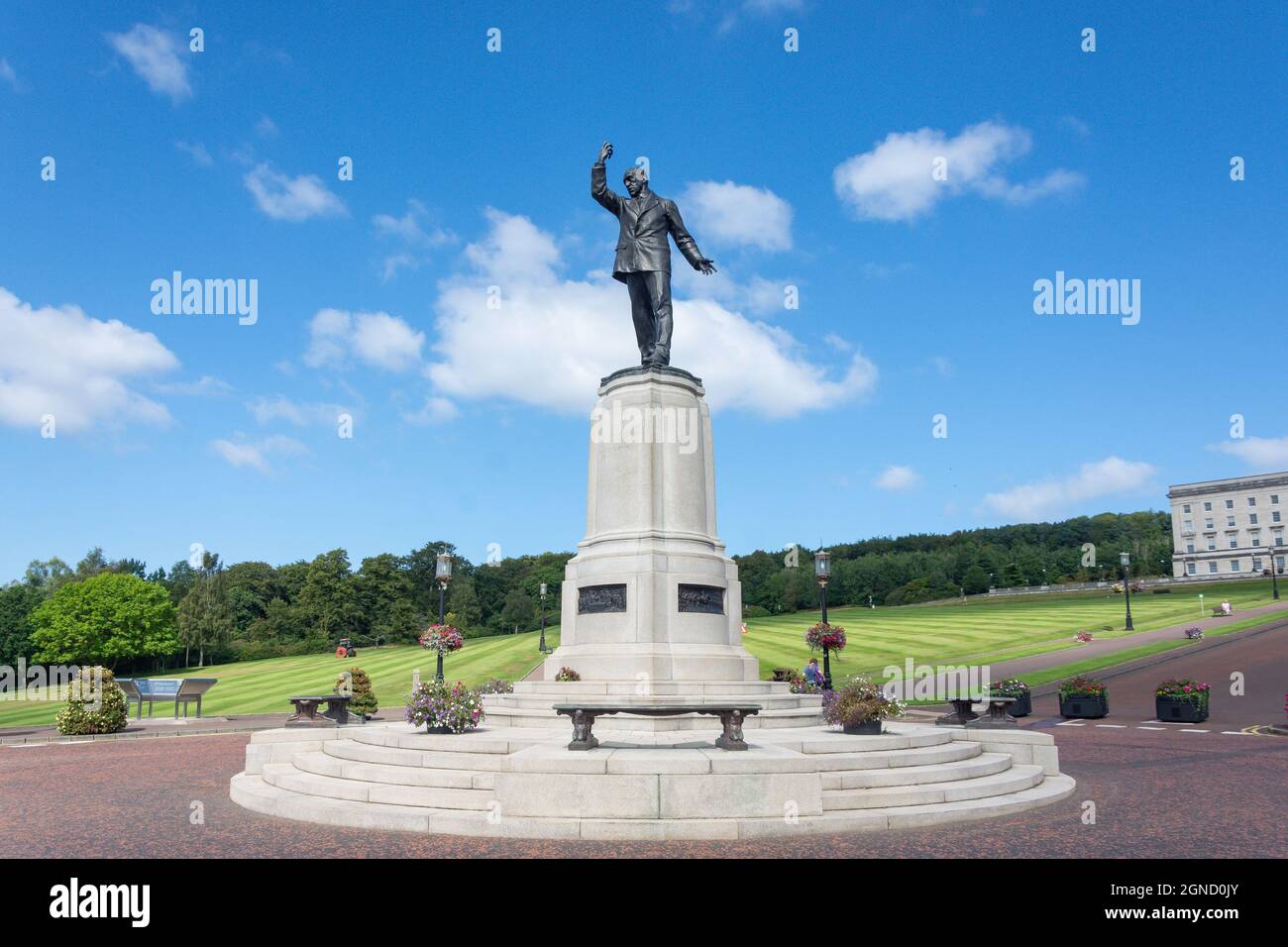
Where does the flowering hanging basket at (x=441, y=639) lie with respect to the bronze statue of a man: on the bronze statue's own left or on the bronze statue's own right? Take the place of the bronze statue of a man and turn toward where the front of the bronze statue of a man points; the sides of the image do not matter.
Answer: on the bronze statue's own right

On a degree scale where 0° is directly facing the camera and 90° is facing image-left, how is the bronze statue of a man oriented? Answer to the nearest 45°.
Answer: approximately 45°

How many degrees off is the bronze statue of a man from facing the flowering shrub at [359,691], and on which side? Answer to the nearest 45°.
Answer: approximately 90° to its right

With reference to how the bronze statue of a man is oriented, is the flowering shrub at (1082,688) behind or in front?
behind
